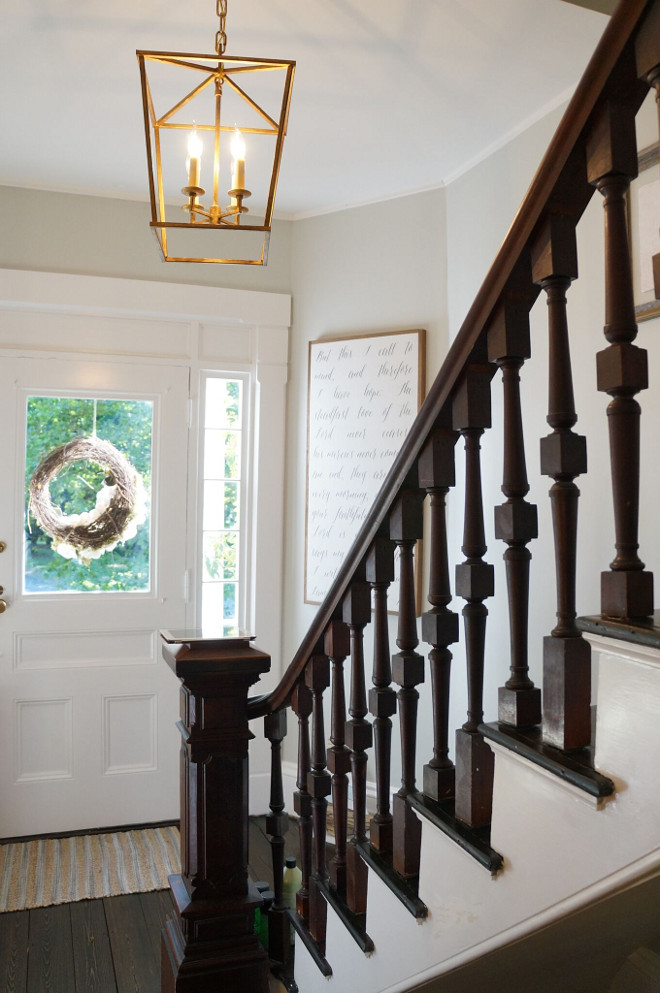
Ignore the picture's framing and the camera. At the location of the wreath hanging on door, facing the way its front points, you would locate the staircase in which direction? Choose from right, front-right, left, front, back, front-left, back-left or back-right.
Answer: back

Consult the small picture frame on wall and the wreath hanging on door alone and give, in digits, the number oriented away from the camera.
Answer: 1

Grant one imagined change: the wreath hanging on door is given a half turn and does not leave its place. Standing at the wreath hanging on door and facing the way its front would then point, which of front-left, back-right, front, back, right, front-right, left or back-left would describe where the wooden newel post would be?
front

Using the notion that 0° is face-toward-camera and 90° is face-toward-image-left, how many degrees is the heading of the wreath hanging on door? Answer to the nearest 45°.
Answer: approximately 180°

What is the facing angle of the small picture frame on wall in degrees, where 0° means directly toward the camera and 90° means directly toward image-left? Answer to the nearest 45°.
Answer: approximately 45°

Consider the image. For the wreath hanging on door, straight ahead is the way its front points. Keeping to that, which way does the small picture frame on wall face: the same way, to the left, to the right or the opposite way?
to the left
